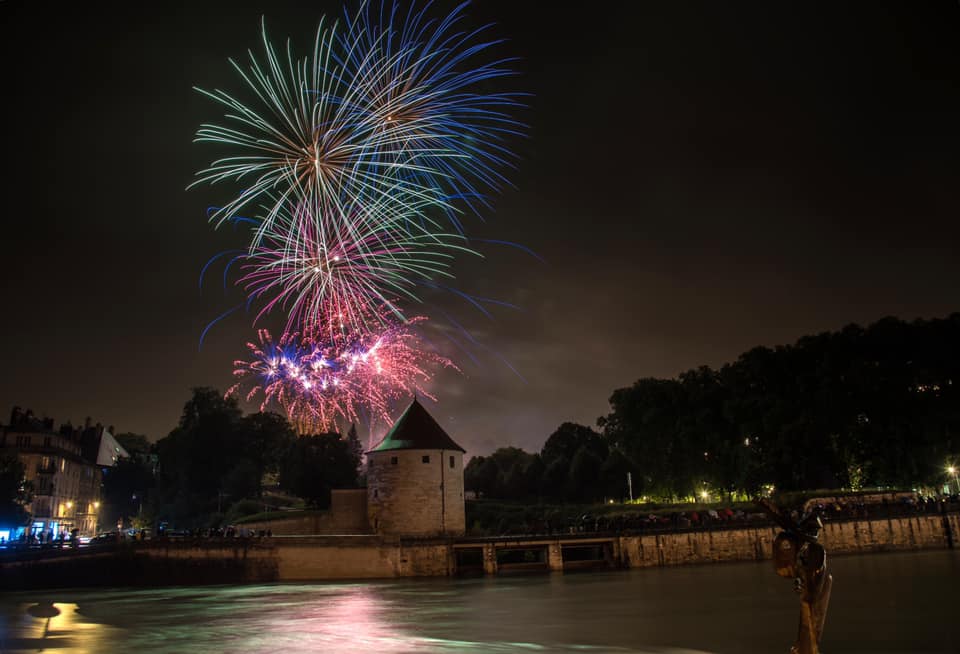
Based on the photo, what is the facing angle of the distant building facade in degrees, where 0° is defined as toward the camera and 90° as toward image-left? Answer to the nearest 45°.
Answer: approximately 315°

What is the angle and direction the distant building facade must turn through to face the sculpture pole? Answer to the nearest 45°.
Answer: approximately 45° to its right

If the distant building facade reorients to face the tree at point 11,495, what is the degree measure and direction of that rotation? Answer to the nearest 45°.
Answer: approximately 45° to its right

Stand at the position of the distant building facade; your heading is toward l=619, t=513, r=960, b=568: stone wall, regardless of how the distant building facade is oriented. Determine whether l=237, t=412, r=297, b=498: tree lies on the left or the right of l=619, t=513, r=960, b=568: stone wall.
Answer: left

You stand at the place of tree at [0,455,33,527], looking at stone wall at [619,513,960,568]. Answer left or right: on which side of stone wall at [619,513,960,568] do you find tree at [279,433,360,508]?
left

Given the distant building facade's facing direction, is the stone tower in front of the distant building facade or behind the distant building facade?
in front

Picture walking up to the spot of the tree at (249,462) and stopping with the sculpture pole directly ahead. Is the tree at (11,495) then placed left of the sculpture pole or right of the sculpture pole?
right

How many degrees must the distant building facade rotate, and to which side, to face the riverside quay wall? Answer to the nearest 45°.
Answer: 0° — it already faces it

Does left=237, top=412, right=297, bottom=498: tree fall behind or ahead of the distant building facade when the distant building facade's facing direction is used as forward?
ahead
